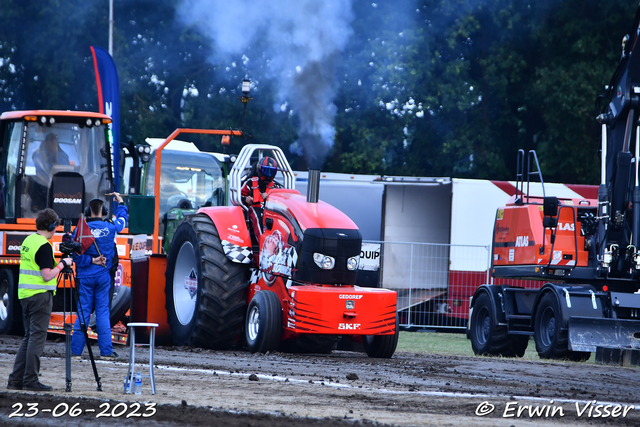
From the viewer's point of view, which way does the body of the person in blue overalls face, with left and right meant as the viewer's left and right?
facing away from the viewer

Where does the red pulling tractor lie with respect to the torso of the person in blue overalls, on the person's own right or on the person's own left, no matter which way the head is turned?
on the person's own right

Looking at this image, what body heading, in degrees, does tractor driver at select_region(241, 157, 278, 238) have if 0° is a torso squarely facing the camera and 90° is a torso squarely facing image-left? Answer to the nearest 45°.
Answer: approximately 315°

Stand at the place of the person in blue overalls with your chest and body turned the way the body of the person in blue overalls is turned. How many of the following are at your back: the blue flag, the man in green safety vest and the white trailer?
1

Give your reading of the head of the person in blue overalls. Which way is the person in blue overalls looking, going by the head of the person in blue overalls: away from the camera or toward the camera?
away from the camera

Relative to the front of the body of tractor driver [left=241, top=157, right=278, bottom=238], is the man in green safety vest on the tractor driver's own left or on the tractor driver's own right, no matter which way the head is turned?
on the tractor driver's own right

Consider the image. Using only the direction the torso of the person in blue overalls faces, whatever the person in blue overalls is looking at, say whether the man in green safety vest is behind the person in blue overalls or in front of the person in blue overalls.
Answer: behind
